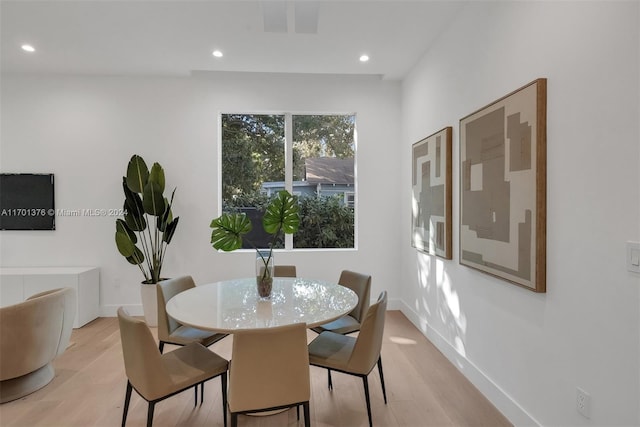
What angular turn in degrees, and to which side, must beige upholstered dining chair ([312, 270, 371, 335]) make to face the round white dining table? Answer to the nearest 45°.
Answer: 0° — it already faces it

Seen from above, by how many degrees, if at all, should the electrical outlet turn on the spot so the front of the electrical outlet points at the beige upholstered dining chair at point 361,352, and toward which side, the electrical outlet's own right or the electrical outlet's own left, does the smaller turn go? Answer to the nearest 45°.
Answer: approximately 45° to the electrical outlet's own right

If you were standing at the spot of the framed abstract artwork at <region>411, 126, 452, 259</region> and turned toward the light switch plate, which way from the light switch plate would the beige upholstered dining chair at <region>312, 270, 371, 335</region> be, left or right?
right

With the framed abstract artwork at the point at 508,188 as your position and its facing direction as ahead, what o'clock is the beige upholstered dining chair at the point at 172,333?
The beige upholstered dining chair is roughly at 1 o'clock from the framed abstract artwork.

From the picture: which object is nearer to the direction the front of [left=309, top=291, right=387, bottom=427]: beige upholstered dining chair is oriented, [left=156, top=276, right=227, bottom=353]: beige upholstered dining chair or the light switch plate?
the beige upholstered dining chair

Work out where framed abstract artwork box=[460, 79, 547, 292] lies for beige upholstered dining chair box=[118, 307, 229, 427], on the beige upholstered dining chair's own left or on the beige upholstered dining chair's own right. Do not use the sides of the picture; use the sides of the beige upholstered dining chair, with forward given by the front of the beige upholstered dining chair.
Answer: on the beige upholstered dining chair's own right

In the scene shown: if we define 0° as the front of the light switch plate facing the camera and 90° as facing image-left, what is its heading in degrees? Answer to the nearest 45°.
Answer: approximately 45°

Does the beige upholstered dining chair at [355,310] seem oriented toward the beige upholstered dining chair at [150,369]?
yes

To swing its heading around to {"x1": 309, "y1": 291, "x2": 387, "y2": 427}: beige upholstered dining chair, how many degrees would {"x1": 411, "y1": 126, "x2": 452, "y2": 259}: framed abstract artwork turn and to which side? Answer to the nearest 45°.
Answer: approximately 45° to its left
